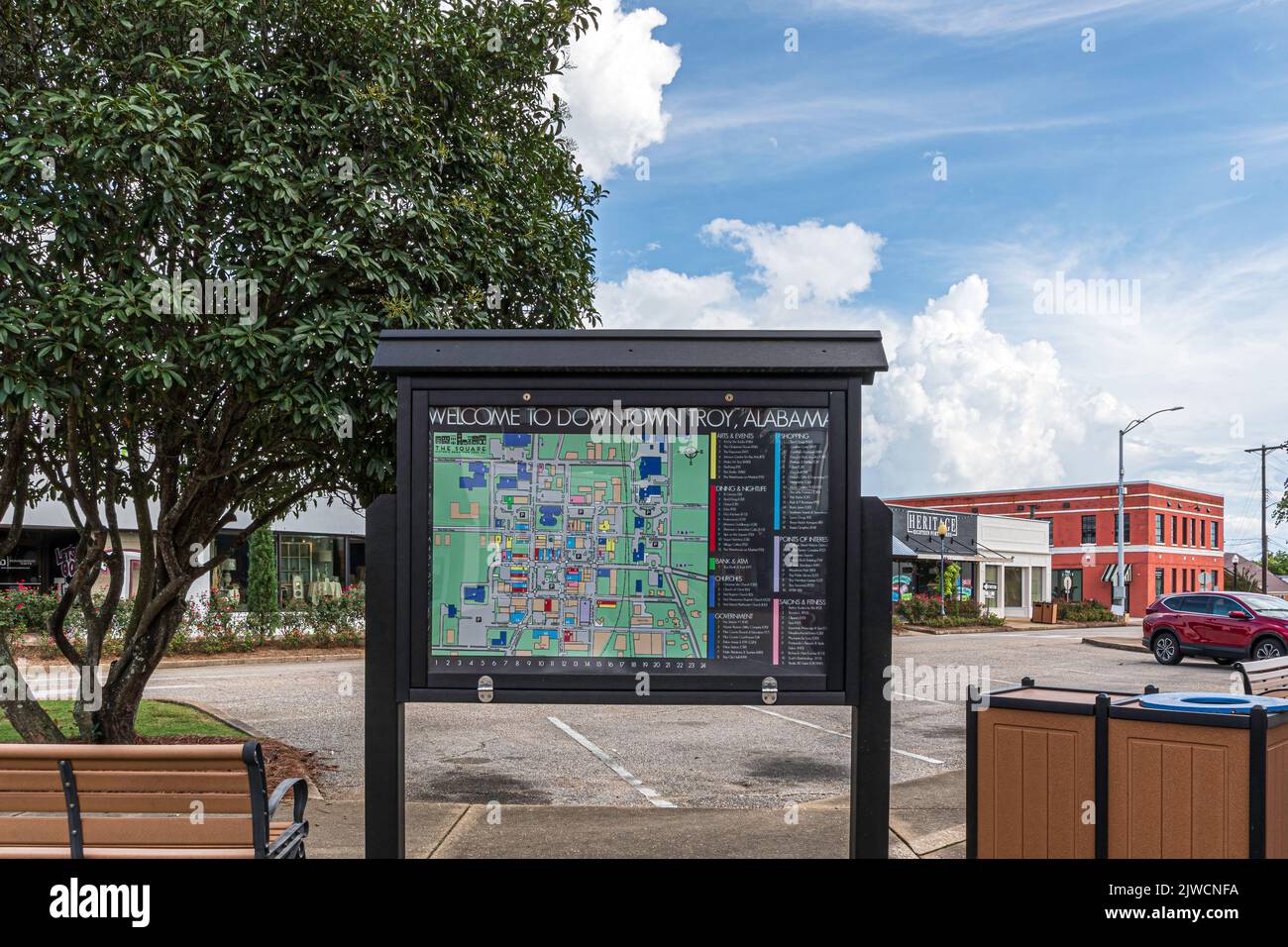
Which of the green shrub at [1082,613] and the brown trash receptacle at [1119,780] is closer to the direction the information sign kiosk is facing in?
the brown trash receptacle

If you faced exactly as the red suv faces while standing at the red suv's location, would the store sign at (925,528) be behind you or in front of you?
behind

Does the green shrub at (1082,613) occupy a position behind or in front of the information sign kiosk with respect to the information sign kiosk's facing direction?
behind

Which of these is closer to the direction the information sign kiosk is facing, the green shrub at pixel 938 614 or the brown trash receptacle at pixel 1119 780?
the brown trash receptacle

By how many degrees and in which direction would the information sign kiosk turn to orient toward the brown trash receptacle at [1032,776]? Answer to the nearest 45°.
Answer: approximately 90° to its left

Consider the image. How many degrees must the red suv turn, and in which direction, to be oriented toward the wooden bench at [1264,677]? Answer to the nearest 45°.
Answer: approximately 45° to its right

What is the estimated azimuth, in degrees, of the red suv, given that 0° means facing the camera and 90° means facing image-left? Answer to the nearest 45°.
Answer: approximately 315°

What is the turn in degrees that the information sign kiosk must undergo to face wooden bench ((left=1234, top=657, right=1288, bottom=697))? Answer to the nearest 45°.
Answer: approximately 135° to its left

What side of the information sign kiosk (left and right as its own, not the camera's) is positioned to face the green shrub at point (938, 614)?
back

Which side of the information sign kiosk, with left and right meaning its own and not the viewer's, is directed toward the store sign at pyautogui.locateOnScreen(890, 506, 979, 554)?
back

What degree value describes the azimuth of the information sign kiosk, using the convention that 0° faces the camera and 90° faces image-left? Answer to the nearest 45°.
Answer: approximately 0°
